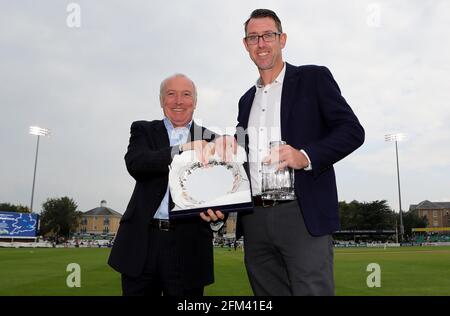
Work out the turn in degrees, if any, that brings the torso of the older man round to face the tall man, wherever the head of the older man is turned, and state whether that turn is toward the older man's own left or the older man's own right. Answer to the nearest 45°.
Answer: approximately 45° to the older man's own left

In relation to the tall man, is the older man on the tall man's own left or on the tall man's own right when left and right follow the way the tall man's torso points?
on the tall man's own right

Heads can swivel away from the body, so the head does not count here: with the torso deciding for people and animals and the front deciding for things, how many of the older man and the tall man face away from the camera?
0

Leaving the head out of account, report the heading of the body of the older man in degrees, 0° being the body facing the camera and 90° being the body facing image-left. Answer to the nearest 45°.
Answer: approximately 0°

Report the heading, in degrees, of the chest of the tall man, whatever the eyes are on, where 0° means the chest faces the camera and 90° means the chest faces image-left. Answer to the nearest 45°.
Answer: approximately 45°
